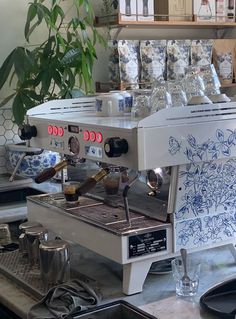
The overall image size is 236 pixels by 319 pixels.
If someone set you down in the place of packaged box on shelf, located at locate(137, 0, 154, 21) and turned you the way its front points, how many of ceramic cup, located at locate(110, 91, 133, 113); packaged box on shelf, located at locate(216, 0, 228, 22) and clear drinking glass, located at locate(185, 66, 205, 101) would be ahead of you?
2

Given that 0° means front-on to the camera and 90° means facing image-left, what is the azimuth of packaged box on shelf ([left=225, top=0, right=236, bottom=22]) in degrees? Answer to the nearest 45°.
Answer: approximately 0°

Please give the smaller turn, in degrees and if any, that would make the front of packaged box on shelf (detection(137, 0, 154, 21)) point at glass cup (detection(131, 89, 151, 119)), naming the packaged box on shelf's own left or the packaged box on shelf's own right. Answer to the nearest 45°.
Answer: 0° — it already faces it

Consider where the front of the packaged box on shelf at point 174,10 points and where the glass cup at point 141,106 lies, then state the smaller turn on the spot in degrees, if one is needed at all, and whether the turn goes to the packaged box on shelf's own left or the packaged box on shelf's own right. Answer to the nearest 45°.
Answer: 0° — it already faces it

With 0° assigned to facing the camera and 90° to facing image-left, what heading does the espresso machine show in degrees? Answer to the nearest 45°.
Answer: approximately 45°
